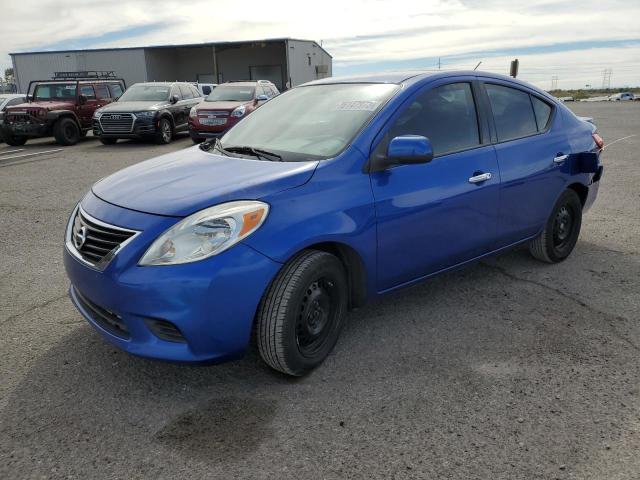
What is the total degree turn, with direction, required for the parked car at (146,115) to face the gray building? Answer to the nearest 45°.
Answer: approximately 135° to its right

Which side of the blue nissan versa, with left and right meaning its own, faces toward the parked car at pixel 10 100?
right

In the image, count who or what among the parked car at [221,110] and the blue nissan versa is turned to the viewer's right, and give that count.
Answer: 0

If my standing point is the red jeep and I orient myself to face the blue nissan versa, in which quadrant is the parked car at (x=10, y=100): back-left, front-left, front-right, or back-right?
back-right

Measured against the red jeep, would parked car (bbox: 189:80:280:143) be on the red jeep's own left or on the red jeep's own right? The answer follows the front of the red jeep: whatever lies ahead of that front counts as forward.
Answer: on the red jeep's own left

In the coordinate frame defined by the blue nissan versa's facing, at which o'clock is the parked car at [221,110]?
The parked car is roughly at 4 o'clock from the blue nissan versa.

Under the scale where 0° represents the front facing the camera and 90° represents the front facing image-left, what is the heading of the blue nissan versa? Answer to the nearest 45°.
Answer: approximately 45°

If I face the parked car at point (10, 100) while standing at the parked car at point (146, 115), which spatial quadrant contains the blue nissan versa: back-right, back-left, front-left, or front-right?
back-left

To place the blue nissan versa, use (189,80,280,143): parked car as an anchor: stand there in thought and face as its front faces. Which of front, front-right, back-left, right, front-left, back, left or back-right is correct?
front-left

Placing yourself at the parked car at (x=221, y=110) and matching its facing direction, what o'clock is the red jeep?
The red jeep is roughly at 2 o'clock from the parked car.

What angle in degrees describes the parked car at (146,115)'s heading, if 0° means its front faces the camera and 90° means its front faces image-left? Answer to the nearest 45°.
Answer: approximately 45°

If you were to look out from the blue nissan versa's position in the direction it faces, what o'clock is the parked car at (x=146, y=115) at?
The parked car is roughly at 4 o'clock from the blue nissan versa.

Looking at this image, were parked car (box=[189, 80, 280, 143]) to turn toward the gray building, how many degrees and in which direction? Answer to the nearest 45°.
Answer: approximately 135° to its right

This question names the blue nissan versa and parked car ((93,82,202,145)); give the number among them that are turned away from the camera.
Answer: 0
